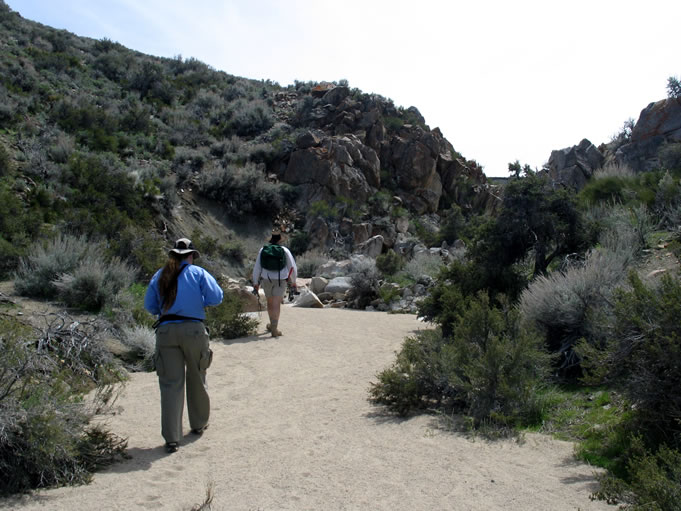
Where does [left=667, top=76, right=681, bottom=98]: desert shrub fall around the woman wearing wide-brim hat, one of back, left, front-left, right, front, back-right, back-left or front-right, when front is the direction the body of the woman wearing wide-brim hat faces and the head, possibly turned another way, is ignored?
front-right

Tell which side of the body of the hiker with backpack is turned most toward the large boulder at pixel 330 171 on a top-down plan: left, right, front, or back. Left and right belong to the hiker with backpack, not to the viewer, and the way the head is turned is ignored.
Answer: front

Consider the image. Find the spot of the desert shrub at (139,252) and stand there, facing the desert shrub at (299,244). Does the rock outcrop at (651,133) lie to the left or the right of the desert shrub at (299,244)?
right

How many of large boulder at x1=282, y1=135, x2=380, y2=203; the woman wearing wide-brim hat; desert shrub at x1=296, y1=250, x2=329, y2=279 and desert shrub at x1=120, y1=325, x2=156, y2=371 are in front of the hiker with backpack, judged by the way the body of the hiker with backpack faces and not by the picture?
2

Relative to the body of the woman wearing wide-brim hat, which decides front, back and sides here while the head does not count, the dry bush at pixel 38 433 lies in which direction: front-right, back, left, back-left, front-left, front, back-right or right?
back-left

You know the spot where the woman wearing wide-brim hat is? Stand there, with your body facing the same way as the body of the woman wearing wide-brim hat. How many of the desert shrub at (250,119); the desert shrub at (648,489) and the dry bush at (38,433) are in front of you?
1

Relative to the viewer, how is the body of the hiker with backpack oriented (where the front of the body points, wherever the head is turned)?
away from the camera

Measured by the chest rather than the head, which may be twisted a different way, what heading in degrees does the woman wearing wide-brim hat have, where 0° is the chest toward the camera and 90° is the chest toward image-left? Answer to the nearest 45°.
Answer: approximately 180°

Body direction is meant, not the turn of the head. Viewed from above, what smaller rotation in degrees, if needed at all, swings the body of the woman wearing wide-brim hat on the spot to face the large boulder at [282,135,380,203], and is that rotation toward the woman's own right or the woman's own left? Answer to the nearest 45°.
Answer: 0° — they already face it

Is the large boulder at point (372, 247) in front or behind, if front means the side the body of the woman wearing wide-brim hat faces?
in front

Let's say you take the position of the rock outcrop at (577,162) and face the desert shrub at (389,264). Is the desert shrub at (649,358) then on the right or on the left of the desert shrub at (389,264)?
left

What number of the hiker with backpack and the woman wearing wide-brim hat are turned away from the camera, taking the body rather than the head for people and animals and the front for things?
2

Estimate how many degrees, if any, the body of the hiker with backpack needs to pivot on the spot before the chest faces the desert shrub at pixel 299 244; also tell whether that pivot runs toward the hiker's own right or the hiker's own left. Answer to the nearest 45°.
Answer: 0° — they already face it
